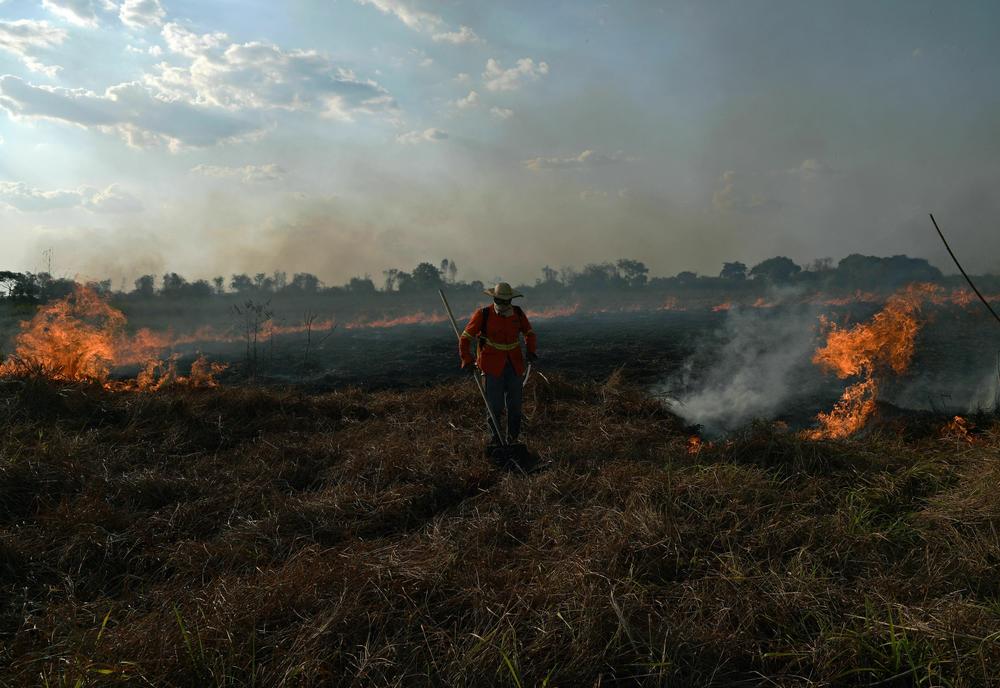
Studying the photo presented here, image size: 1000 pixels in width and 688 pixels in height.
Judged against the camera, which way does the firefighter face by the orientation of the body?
toward the camera

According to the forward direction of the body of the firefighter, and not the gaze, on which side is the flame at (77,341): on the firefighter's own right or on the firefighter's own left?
on the firefighter's own right

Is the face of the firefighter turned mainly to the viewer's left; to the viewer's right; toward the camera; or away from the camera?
toward the camera

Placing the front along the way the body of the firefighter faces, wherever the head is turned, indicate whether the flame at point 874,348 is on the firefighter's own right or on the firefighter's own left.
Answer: on the firefighter's own left
